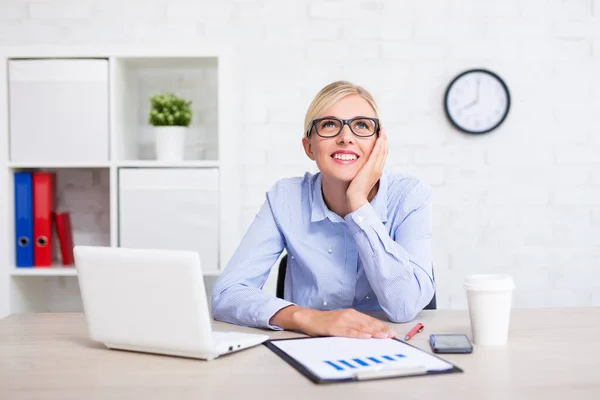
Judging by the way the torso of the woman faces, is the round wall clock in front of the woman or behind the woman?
behind

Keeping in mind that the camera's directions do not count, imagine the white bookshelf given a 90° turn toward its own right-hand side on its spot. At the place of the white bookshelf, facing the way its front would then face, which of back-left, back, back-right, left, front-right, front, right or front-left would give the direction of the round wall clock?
back

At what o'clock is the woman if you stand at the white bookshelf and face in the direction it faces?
The woman is roughly at 11 o'clock from the white bookshelf.

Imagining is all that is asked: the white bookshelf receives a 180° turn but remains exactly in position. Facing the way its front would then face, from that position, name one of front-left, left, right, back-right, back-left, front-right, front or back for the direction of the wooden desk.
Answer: back

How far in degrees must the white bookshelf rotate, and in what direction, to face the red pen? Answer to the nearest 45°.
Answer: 0° — it already faces it

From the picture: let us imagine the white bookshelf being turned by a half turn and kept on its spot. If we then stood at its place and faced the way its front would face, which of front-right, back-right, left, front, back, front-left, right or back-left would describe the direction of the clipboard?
back

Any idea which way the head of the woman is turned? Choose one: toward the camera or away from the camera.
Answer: toward the camera

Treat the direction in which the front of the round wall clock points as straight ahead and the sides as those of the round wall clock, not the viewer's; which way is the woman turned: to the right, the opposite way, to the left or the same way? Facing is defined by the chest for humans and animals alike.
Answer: the same way

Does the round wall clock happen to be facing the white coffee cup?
yes

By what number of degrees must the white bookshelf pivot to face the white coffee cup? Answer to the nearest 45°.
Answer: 0° — it already faces it

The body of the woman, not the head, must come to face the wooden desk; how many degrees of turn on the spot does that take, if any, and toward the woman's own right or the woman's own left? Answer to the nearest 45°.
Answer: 0° — they already face it

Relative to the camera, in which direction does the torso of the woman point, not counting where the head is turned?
toward the camera

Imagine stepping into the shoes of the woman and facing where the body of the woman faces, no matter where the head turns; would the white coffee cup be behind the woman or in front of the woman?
in front

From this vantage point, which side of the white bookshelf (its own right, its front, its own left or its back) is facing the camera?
front

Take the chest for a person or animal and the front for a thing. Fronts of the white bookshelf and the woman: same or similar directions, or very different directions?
same or similar directions

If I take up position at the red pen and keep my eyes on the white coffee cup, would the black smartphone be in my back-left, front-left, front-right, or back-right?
front-right

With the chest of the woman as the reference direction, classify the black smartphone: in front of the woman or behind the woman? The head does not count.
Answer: in front

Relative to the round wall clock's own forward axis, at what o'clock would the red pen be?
The red pen is roughly at 12 o'clock from the round wall clock.
